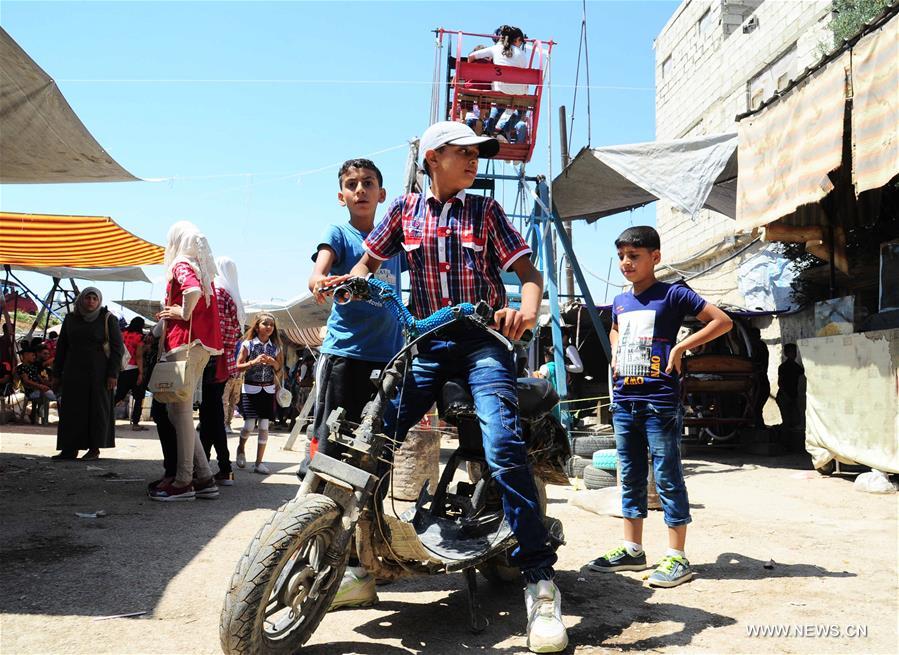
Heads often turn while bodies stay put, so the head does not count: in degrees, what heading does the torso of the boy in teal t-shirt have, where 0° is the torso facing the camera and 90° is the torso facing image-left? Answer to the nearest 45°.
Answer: approximately 0°

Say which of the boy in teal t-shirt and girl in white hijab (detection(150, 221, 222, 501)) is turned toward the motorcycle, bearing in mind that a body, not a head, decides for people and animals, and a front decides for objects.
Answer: the boy in teal t-shirt

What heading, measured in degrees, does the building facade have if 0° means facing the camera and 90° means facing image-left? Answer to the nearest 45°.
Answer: approximately 45°

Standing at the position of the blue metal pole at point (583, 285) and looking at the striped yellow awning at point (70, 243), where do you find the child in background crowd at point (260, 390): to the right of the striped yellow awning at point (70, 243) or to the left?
left

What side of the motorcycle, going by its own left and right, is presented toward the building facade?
back

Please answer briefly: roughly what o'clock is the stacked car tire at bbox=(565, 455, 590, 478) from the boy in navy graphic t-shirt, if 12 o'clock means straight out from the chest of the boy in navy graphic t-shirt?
The stacked car tire is roughly at 4 o'clock from the boy in navy graphic t-shirt.
